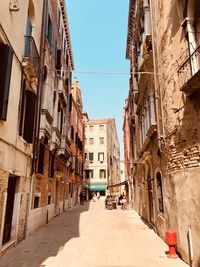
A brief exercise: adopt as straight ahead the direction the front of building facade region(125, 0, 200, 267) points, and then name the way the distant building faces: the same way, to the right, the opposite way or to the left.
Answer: to the left

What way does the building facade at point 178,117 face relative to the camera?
to the viewer's left

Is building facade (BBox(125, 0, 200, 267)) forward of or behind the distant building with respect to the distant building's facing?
forward

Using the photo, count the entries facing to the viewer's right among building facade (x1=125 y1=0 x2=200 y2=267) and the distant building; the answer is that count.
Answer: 0

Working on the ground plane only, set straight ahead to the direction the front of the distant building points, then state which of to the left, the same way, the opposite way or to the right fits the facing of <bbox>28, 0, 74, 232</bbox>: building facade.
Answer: to the left

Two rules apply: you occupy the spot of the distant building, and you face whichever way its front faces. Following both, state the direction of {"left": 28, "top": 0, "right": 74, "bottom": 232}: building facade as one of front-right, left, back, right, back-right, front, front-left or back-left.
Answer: front

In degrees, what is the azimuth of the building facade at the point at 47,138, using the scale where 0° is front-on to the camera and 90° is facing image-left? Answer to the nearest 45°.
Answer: approximately 270°

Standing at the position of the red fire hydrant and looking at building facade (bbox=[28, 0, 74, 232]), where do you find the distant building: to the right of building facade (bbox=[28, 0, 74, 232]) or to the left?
right

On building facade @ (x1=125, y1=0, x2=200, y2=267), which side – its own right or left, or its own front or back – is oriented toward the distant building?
right

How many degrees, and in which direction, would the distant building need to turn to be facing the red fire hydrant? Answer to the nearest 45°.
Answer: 0° — it already faces it

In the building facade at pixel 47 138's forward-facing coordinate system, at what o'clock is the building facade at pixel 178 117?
the building facade at pixel 178 117 is roughly at 2 o'clock from the building facade at pixel 47 138.

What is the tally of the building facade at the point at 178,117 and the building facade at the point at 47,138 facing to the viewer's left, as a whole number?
1

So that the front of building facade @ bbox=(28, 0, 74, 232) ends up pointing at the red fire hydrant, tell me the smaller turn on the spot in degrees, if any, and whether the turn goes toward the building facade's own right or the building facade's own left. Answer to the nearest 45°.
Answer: approximately 45° to the building facade's own right

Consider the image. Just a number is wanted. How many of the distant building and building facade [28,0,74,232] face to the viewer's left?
0

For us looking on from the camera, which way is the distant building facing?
facing the viewer
